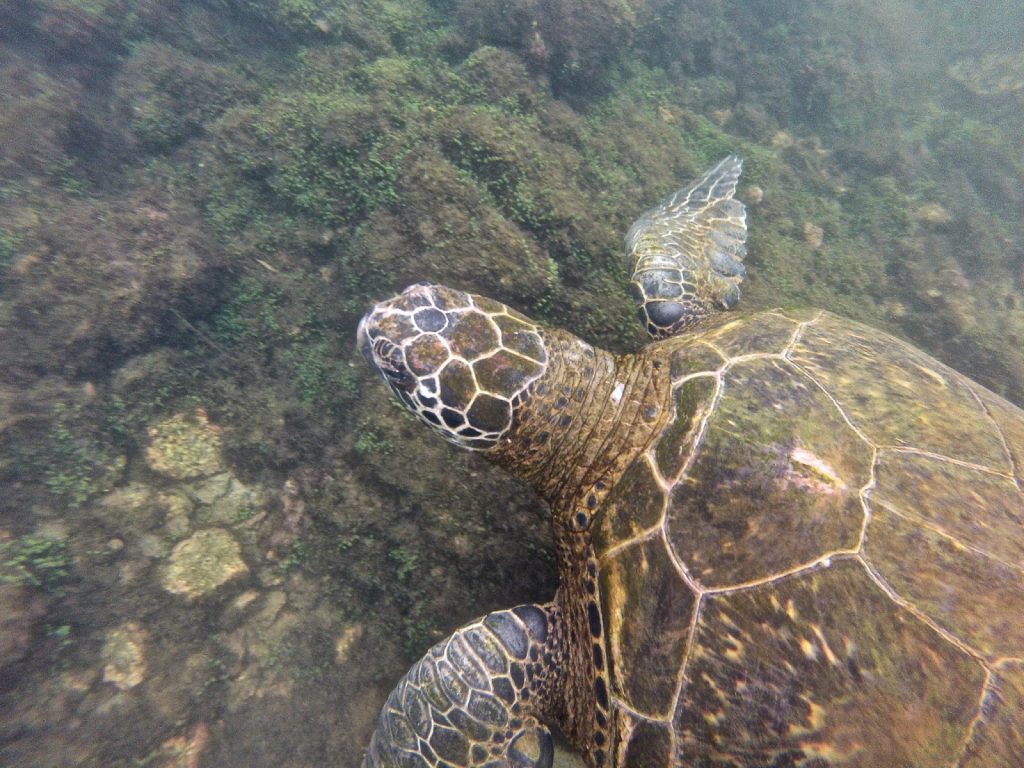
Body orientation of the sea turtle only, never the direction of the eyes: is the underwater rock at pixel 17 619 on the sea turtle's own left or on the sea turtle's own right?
on the sea turtle's own left

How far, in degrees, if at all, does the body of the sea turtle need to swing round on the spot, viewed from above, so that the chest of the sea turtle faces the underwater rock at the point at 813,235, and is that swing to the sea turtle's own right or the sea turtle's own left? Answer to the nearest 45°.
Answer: approximately 45° to the sea turtle's own right

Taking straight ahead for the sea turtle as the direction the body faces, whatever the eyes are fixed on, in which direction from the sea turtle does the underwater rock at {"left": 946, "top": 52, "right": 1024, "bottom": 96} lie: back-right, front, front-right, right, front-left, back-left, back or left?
front-right

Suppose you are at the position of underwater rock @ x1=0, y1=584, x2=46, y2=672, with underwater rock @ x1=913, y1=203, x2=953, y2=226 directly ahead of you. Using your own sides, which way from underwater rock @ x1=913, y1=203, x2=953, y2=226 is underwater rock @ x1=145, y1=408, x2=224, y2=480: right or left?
left

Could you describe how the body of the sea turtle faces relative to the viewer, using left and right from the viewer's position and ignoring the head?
facing away from the viewer and to the left of the viewer

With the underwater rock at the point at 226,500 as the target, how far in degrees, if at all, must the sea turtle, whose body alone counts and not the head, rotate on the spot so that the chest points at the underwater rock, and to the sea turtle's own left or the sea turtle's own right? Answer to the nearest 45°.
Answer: approximately 45° to the sea turtle's own left
